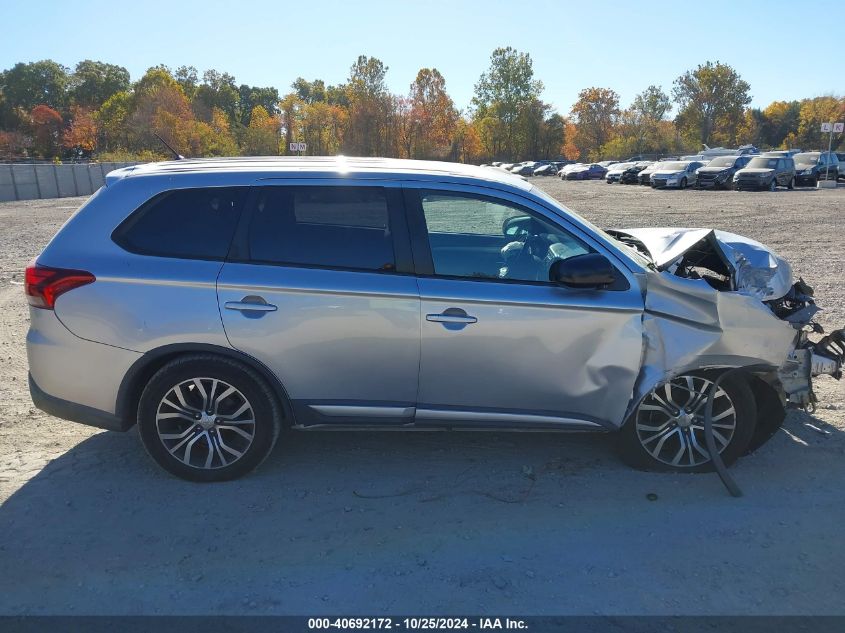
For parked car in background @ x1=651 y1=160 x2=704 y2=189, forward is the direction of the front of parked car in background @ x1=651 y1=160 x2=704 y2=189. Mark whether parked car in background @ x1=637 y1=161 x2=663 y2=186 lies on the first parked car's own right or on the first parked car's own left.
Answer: on the first parked car's own right

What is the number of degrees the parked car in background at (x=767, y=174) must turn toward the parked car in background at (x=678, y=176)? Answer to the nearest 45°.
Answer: approximately 90° to its right

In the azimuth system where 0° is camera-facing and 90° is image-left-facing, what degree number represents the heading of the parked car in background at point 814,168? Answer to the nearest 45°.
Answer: approximately 45°

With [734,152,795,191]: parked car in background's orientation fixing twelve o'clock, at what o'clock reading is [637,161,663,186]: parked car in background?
[637,161,663,186]: parked car in background is roughly at 3 o'clock from [734,152,795,191]: parked car in background.

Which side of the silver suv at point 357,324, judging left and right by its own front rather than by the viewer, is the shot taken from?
right

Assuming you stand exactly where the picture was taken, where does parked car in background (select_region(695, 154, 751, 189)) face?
facing the viewer and to the left of the viewer

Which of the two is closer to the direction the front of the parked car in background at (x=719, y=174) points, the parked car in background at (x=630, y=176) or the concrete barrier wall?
the concrete barrier wall

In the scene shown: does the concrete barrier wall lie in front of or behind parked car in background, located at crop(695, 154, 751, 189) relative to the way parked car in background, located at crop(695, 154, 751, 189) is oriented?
in front

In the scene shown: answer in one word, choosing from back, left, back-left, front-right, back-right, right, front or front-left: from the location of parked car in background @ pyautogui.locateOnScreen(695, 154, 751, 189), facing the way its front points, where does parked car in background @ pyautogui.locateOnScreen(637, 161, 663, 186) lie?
right

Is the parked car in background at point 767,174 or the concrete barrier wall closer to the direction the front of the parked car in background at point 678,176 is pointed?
the concrete barrier wall
